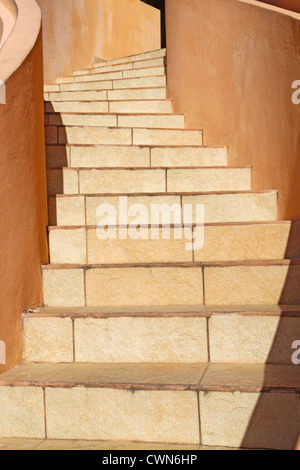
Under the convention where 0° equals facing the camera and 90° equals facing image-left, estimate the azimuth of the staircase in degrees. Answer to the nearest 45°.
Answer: approximately 0°
